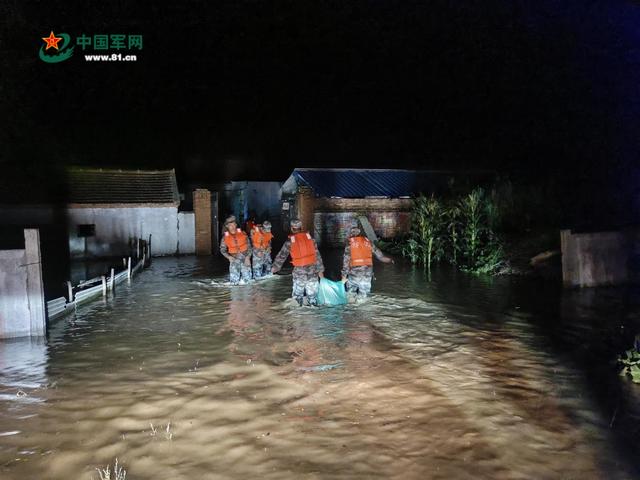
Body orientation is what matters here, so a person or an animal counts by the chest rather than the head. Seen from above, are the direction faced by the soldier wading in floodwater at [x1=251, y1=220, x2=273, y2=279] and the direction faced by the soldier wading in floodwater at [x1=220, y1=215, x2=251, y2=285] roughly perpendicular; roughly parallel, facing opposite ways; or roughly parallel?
roughly parallel

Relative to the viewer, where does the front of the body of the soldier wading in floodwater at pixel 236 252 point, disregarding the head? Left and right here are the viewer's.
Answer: facing the viewer

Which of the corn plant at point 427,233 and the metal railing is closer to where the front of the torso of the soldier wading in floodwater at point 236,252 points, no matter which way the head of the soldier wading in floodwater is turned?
the metal railing

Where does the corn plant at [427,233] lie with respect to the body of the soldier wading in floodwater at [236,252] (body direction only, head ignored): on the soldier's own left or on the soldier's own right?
on the soldier's own left

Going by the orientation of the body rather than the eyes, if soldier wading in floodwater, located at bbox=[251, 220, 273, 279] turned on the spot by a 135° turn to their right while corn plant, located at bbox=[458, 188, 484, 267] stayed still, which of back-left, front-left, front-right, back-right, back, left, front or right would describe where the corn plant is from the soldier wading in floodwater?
back-right

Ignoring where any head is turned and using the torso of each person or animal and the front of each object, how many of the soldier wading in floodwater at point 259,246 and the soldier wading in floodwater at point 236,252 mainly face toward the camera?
2

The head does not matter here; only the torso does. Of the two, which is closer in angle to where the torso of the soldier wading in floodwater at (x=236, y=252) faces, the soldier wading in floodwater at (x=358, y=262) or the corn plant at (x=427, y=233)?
the soldier wading in floodwater

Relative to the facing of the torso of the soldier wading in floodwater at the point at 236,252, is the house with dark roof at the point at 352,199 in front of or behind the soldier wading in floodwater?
behind

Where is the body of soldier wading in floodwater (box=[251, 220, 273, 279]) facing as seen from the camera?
toward the camera
